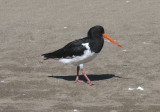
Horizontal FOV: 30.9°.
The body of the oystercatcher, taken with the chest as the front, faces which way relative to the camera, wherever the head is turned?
to the viewer's right
